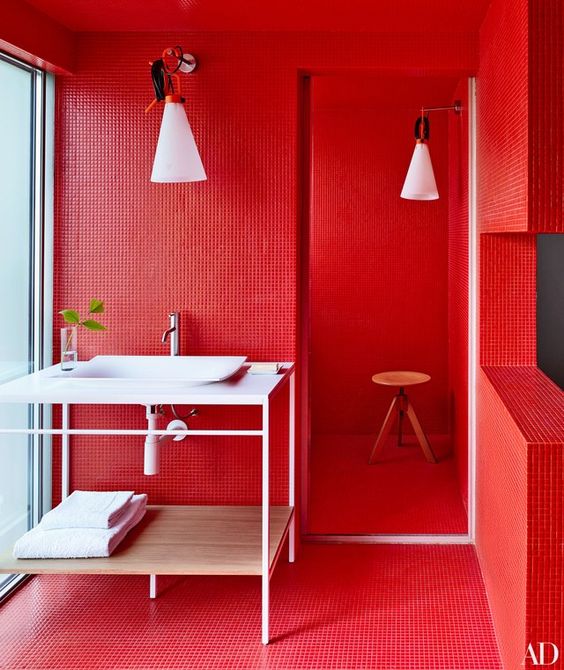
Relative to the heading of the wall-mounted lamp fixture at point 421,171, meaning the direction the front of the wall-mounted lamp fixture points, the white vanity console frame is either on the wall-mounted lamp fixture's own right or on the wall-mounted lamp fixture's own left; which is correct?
on the wall-mounted lamp fixture's own left

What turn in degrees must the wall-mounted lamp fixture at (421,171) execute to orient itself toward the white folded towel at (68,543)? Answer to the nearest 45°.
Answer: approximately 45° to its left

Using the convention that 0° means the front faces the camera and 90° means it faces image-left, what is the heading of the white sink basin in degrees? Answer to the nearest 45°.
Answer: approximately 0°

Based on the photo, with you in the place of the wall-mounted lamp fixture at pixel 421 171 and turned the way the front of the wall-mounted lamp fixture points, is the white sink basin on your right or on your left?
on your left

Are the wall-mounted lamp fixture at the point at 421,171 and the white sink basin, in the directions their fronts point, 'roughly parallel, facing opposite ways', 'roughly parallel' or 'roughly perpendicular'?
roughly perpendicular

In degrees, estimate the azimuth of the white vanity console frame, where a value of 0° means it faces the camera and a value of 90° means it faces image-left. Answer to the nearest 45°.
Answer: approximately 0°

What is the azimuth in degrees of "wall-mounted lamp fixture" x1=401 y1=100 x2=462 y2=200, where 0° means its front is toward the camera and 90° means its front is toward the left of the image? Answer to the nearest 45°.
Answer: approximately 90°
